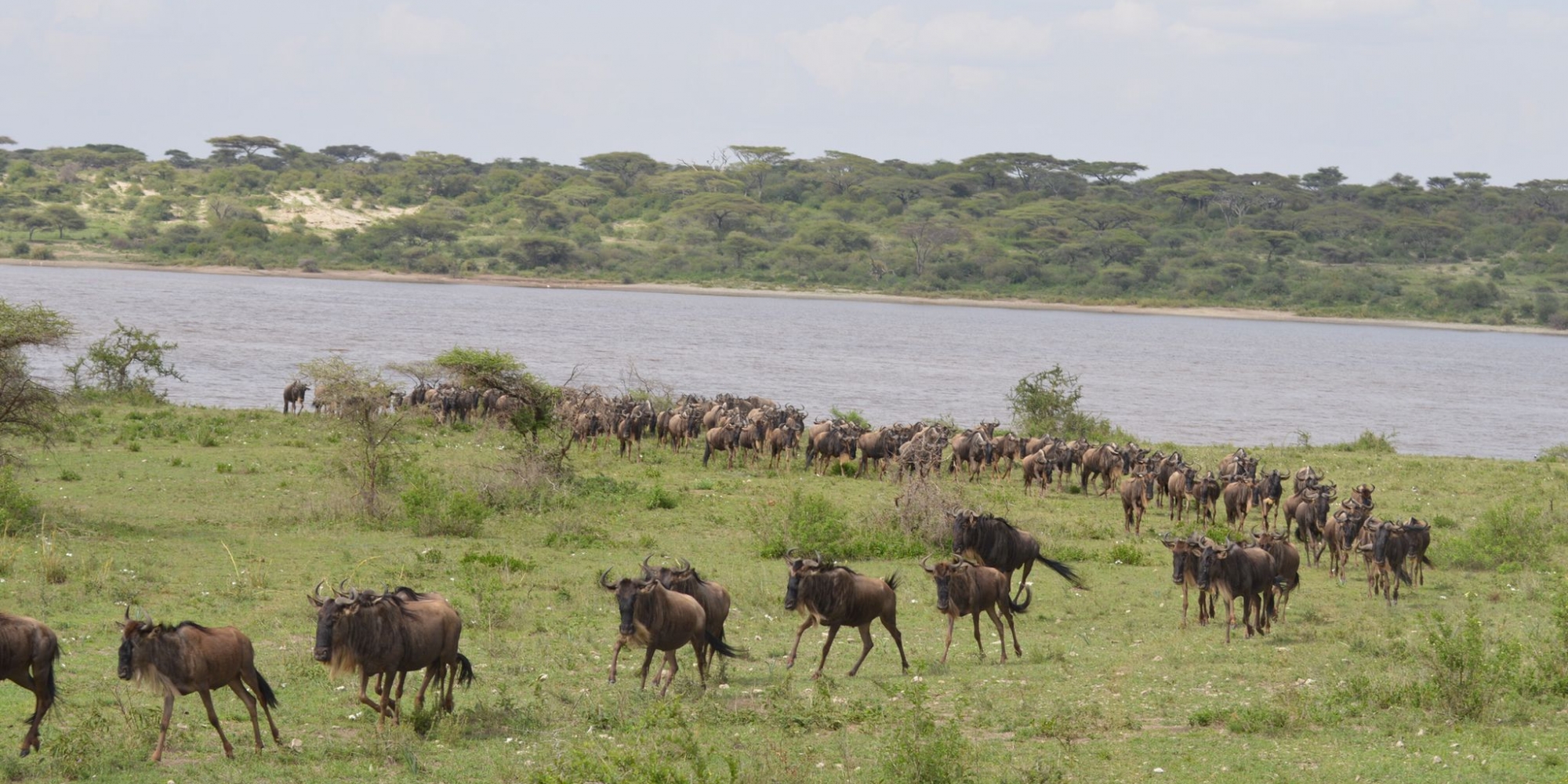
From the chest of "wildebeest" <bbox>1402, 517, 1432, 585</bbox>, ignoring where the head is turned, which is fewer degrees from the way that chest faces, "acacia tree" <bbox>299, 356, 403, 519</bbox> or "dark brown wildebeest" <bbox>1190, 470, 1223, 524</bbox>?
the acacia tree

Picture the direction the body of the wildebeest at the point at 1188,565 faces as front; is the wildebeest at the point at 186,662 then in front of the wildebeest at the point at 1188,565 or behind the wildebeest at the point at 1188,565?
in front

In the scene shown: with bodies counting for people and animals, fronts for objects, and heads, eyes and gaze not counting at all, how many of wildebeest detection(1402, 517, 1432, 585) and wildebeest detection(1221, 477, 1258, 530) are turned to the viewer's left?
0

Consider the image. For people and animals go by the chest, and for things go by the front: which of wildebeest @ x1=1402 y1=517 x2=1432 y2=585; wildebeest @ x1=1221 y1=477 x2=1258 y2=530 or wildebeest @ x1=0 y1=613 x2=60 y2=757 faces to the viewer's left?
wildebeest @ x1=0 y1=613 x2=60 y2=757

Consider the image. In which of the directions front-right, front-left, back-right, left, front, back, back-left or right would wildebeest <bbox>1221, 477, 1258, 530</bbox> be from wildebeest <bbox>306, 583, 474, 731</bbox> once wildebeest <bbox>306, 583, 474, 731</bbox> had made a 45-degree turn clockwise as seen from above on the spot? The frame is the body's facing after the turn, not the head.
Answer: back-right

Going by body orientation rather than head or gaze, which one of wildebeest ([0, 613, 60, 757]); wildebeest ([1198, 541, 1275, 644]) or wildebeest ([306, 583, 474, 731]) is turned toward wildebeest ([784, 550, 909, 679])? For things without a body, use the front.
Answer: wildebeest ([1198, 541, 1275, 644])

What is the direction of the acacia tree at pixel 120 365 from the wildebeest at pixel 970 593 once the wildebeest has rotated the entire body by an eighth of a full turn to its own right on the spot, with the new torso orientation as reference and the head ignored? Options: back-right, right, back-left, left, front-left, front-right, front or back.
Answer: front-right

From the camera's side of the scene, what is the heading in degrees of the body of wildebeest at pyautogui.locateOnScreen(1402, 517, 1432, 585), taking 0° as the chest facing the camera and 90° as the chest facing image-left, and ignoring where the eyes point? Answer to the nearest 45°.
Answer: approximately 0°

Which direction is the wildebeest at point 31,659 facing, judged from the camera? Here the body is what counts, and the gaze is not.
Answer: to the viewer's left

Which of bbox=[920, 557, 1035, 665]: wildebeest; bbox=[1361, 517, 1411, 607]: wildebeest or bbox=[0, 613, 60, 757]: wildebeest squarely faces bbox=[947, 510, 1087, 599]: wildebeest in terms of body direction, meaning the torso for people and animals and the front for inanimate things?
bbox=[1361, 517, 1411, 607]: wildebeest

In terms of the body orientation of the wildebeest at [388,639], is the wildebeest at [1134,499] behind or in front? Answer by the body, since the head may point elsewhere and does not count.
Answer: behind

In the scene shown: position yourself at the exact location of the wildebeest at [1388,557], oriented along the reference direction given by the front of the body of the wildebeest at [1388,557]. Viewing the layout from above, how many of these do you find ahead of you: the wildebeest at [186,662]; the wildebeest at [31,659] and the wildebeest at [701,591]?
3

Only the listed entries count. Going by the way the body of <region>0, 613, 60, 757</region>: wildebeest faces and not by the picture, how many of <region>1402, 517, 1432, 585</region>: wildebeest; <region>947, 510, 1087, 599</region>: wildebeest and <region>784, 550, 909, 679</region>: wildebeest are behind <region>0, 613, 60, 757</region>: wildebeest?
3

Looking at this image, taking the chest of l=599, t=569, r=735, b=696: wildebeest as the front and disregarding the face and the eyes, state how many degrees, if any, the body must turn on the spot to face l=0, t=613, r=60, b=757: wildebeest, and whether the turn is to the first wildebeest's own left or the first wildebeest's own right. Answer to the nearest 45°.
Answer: approximately 45° to the first wildebeest's own right
